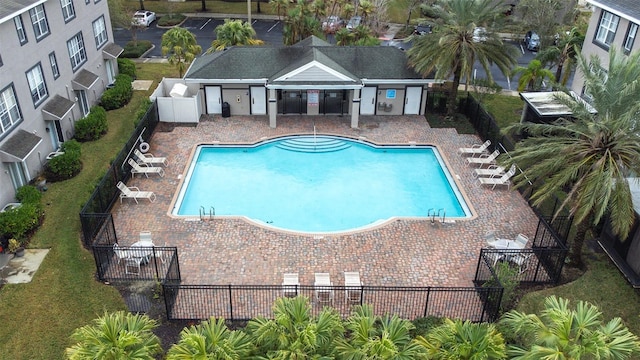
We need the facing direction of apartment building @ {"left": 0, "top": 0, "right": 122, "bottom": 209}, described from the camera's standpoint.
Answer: facing the viewer and to the right of the viewer

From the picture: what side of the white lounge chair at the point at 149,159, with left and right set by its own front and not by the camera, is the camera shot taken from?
right

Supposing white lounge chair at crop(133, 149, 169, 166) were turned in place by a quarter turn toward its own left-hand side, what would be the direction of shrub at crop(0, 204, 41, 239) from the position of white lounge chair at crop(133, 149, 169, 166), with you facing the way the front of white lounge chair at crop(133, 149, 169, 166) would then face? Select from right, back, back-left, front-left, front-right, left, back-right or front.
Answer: back-left

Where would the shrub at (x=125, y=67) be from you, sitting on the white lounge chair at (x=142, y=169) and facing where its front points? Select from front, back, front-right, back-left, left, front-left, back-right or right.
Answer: left

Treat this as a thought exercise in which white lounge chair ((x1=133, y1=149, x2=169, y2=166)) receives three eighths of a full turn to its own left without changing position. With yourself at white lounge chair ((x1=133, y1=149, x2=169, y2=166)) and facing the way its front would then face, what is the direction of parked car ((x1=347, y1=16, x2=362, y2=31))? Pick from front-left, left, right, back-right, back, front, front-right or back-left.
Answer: right

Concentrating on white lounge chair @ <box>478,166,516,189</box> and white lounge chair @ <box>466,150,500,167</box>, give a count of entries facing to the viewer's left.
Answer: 2

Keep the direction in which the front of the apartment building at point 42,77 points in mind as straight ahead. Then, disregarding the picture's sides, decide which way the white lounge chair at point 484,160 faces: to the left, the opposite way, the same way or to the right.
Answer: the opposite way

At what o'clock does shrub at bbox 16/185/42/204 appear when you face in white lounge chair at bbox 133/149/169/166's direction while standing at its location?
The shrub is roughly at 5 o'clock from the white lounge chair.

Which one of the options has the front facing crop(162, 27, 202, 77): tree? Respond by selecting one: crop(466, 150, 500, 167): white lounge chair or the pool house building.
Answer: the white lounge chair

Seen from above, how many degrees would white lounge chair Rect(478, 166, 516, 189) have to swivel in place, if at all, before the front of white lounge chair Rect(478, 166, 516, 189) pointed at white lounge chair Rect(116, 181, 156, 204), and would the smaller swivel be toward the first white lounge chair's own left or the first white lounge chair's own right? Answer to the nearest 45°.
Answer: approximately 45° to the first white lounge chair's own left

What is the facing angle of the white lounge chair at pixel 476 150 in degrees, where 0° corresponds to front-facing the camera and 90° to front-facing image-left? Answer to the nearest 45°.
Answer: approximately 90°

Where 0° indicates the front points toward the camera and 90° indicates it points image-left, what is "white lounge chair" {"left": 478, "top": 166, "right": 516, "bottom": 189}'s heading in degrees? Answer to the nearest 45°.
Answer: approximately 90°

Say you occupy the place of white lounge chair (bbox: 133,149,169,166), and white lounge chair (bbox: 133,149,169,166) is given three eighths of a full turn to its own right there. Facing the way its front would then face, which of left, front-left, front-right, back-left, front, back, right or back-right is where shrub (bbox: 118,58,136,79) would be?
back-right

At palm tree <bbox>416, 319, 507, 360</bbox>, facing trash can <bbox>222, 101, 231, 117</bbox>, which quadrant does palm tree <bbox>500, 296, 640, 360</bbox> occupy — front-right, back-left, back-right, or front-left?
back-right

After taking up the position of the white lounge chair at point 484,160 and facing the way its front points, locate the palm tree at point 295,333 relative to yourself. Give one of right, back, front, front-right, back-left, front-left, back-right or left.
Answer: left

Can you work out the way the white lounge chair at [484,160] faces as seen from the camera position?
facing to the left of the viewer
